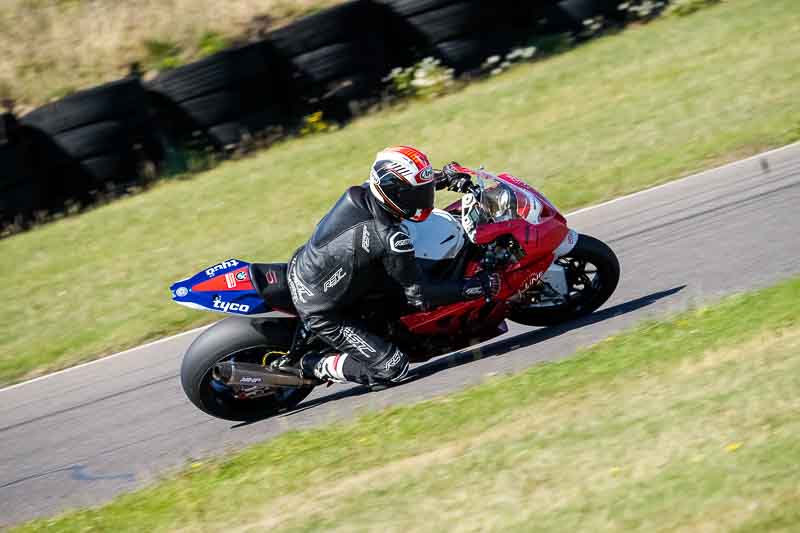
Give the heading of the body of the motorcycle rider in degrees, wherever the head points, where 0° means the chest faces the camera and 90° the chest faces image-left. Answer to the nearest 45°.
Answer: approximately 270°
